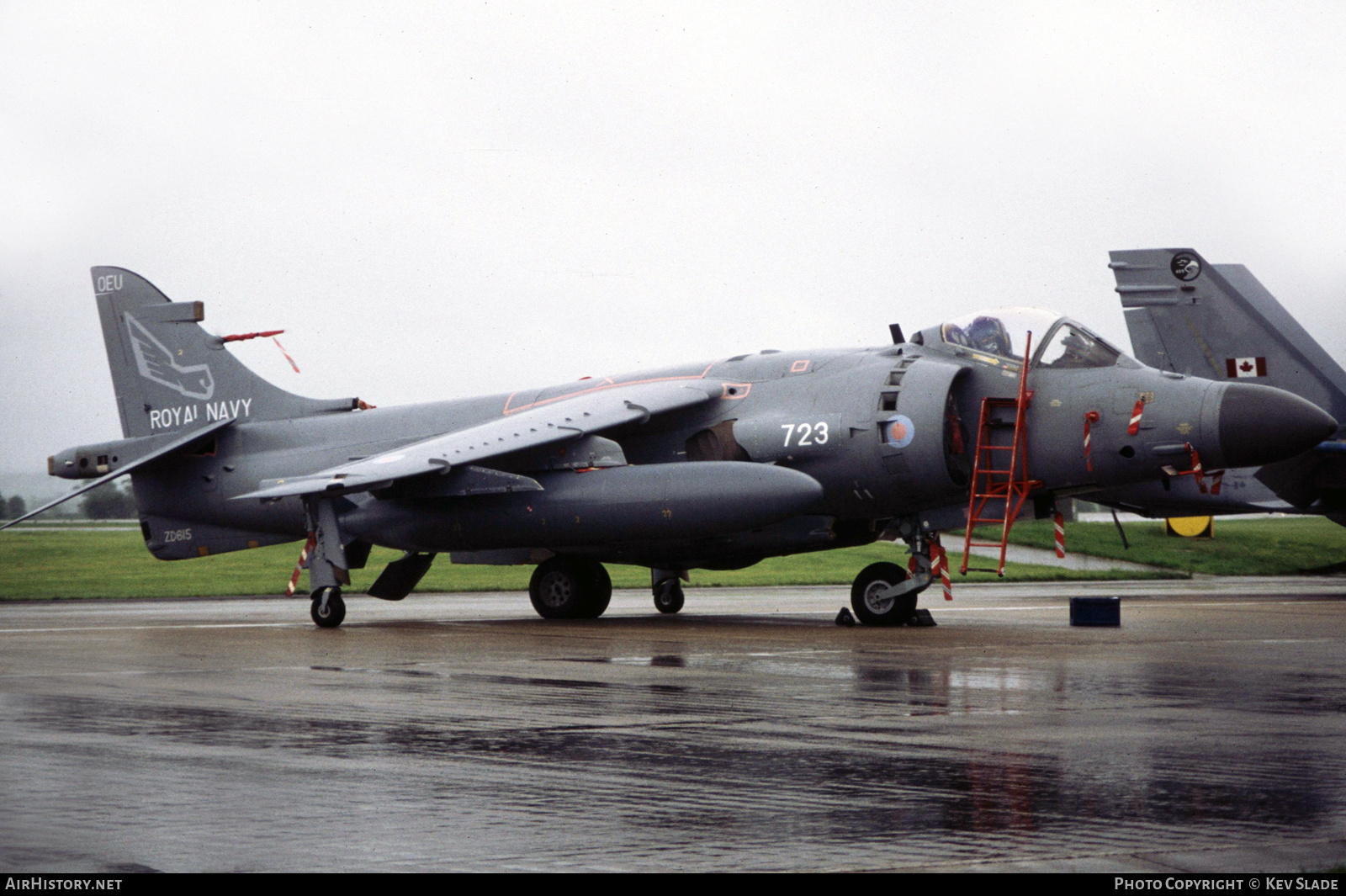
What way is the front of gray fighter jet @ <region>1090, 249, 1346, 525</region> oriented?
to the viewer's right

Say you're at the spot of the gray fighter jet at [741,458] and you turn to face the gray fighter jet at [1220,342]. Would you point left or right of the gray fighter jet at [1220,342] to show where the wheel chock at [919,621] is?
right

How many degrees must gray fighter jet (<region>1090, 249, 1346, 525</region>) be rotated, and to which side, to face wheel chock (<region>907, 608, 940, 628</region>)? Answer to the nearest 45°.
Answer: approximately 90° to its right

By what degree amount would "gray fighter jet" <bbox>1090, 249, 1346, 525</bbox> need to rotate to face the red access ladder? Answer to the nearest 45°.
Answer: approximately 90° to its right

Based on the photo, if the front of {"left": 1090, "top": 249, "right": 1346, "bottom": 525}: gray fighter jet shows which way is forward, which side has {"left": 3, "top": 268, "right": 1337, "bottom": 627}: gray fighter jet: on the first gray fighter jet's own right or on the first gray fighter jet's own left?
on the first gray fighter jet's own right

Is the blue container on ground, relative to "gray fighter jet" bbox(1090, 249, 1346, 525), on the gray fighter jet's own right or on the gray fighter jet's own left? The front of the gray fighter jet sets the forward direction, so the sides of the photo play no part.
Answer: on the gray fighter jet's own right
